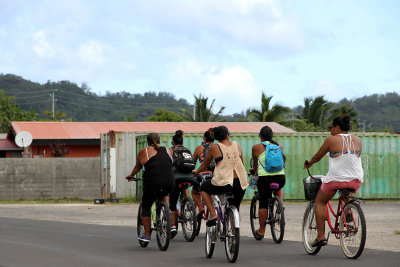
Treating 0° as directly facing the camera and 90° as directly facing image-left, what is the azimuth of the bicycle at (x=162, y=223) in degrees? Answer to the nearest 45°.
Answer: approximately 135°

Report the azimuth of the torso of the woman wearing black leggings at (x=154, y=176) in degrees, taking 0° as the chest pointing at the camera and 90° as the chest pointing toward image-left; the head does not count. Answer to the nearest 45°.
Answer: approximately 135°

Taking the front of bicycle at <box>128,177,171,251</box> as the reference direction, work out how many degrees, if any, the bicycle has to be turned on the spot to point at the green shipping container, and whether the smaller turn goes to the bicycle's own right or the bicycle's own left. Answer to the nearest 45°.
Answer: approximately 90° to the bicycle's own right

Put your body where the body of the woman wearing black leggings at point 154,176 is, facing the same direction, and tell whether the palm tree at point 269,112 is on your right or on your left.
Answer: on your right

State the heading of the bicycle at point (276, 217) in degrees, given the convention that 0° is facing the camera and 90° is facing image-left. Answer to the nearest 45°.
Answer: approximately 135°

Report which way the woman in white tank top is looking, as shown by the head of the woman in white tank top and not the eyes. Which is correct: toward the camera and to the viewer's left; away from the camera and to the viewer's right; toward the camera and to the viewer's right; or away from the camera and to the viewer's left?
away from the camera and to the viewer's left

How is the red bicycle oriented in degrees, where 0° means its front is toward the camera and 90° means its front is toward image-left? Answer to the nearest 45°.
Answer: approximately 135°
